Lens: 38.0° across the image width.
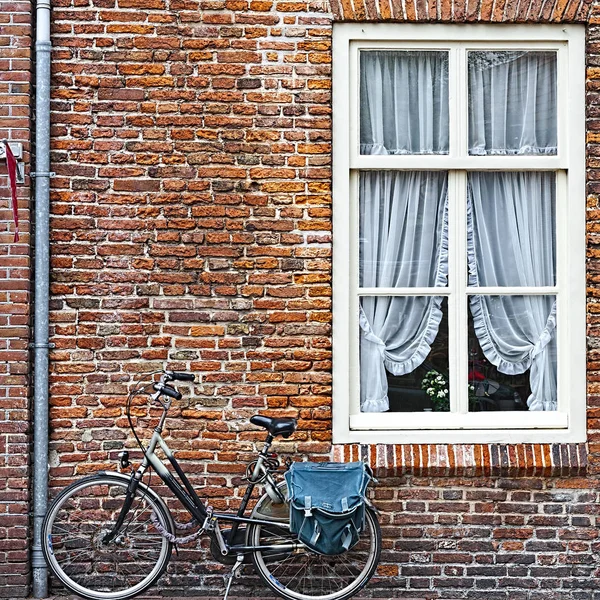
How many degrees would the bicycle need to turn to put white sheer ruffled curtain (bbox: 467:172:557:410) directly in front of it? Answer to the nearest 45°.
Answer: approximately 180°

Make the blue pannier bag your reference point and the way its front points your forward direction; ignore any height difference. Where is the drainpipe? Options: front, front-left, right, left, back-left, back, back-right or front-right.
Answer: right

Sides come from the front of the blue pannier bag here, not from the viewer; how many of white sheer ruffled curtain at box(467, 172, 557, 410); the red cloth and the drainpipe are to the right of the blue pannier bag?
2

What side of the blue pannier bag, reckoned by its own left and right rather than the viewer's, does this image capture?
front

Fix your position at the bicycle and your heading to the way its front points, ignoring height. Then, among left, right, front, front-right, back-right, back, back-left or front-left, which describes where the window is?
back

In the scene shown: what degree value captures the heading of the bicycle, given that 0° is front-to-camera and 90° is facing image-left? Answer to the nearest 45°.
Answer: approximately 90°
